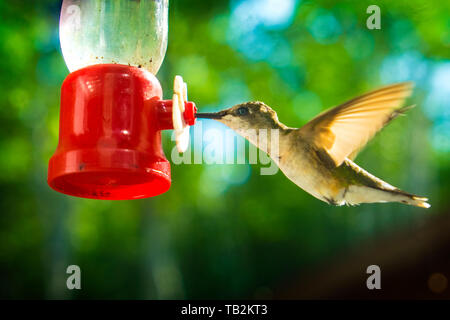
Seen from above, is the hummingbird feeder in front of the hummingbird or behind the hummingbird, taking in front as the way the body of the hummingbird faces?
in front

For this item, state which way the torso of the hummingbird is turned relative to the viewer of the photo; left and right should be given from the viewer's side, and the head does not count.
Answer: facing to the left of the viewer
